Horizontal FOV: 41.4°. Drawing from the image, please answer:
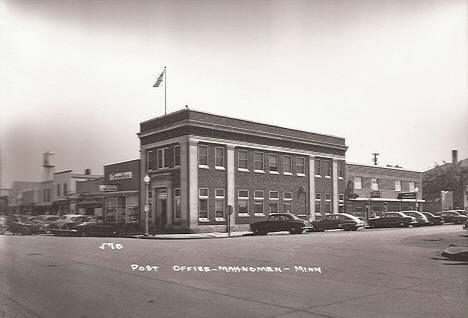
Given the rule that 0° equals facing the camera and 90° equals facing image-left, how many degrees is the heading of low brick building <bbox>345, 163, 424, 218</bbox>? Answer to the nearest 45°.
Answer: approximately 315°

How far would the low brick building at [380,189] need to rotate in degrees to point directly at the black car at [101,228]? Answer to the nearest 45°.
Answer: approximately 90° to its right

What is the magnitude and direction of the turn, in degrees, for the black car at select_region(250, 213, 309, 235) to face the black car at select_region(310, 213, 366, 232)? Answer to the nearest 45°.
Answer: approximately 135° to its right

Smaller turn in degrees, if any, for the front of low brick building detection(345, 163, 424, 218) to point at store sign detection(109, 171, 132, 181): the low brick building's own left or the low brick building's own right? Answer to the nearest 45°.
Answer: approximately 90° to the low brick building's own right

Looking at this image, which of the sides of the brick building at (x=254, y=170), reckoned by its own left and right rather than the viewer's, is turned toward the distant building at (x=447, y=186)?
back

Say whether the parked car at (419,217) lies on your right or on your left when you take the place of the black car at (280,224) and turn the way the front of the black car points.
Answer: on your right

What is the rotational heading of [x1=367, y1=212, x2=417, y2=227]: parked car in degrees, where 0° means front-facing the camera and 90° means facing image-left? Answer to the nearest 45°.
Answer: approximately 90°

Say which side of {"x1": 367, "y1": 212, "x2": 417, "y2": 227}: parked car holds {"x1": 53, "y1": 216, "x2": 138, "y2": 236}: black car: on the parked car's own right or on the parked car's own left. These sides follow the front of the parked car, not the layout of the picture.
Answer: on the parked car's own left

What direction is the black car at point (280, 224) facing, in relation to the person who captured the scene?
facing to the left of the viewer

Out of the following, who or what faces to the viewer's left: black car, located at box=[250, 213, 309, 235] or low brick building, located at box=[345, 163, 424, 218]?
the black car
